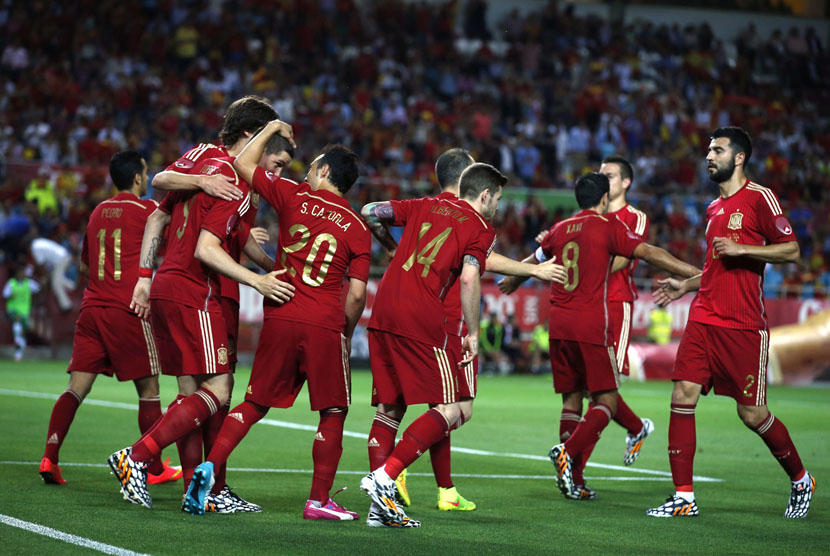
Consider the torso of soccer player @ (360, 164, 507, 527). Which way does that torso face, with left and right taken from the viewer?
facing away from the viewer and to the right of the viewer

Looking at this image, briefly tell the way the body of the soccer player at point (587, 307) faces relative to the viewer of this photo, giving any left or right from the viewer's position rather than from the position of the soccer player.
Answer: facing away from the viewer and to the right of the viewer

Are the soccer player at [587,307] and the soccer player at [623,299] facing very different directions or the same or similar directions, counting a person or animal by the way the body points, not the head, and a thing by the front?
very different directions

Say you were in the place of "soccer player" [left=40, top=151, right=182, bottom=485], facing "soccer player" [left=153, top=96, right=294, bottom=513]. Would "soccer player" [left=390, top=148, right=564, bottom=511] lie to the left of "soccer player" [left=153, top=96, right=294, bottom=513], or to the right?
left

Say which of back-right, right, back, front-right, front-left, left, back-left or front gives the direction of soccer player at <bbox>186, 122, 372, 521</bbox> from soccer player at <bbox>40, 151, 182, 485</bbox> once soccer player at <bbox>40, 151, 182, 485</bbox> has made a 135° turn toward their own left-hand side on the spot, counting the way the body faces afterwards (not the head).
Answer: back-left

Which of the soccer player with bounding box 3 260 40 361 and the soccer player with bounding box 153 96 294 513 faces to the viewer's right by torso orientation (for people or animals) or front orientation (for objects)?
the soccer player with bounding box 153 96 294 513

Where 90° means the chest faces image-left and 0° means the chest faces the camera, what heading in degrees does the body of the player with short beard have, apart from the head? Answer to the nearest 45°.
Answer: approximately 45°

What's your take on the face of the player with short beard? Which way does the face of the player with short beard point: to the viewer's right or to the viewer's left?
to the viewer's left

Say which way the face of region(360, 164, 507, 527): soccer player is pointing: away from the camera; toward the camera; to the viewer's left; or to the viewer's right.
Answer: to the viewer's right

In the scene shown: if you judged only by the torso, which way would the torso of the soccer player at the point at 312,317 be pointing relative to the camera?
away from the camera

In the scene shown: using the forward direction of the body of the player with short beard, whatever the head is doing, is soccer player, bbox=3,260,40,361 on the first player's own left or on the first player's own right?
on the first player's own right

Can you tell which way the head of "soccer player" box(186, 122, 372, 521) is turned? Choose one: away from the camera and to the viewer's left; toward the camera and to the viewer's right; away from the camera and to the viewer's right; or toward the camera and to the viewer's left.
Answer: away from the camera and to the viewer's left
